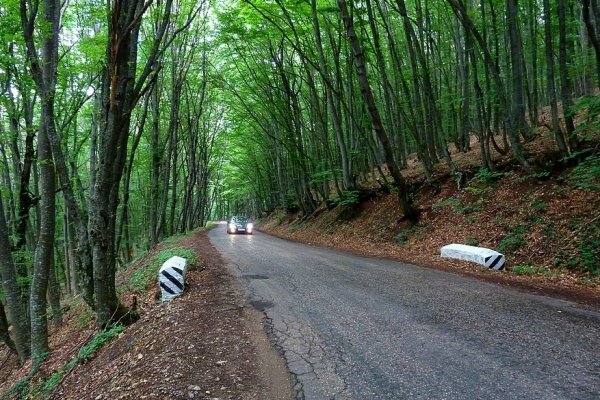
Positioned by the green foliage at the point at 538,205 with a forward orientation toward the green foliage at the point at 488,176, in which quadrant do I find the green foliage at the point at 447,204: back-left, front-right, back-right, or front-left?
front-left

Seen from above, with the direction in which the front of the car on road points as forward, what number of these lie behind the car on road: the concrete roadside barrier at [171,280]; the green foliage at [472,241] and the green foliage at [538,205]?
0

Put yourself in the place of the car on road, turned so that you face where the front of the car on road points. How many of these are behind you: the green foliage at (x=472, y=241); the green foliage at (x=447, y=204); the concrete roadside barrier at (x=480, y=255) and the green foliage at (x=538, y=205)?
0

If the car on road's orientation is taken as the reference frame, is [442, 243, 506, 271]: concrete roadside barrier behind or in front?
in front

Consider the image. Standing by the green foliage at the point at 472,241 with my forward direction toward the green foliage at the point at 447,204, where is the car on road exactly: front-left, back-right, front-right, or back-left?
front-left

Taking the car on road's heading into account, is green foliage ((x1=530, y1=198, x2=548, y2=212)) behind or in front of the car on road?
in front

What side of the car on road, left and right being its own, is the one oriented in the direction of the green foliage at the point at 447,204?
front

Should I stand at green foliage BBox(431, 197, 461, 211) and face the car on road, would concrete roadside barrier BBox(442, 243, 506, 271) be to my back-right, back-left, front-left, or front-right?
back-left

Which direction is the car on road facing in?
toward the camera

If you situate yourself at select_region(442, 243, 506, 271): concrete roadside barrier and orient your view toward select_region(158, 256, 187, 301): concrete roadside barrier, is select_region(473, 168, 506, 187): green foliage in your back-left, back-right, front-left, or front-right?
back-right

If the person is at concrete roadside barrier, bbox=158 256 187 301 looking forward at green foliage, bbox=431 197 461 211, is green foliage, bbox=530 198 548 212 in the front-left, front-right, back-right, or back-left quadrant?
front-right

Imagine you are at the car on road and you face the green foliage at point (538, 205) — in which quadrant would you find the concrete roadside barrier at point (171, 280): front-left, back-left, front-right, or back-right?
front-right

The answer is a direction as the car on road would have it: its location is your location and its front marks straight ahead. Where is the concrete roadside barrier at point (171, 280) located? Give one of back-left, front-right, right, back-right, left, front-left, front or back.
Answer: front

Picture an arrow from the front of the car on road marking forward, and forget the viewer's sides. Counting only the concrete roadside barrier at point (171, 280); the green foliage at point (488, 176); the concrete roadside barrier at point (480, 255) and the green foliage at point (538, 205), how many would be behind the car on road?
0

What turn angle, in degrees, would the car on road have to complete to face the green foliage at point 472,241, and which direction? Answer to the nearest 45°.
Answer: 0° — it already faces it
